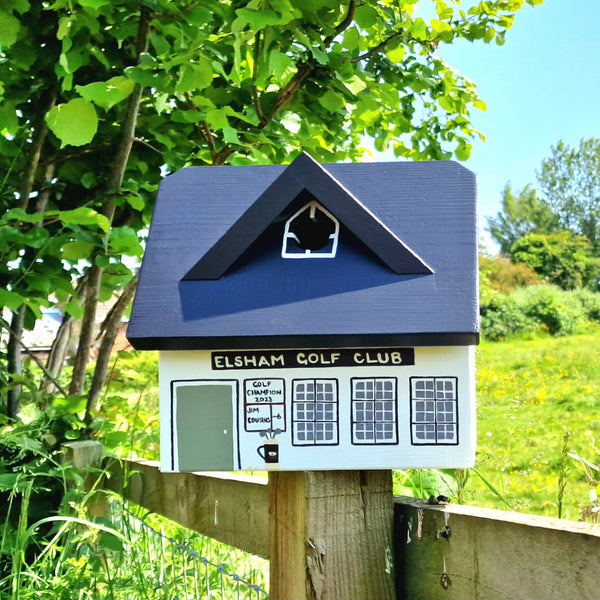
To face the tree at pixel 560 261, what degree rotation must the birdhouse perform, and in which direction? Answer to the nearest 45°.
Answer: approximately 180°

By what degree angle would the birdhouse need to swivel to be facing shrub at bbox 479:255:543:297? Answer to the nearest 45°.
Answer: approximately 180°

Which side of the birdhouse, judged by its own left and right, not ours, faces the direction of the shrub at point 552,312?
back

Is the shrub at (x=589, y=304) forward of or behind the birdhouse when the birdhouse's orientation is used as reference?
behind

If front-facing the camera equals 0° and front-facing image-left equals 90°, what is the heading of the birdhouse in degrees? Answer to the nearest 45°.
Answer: approximately 0°

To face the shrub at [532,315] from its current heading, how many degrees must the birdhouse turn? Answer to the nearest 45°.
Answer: approximately 180°
